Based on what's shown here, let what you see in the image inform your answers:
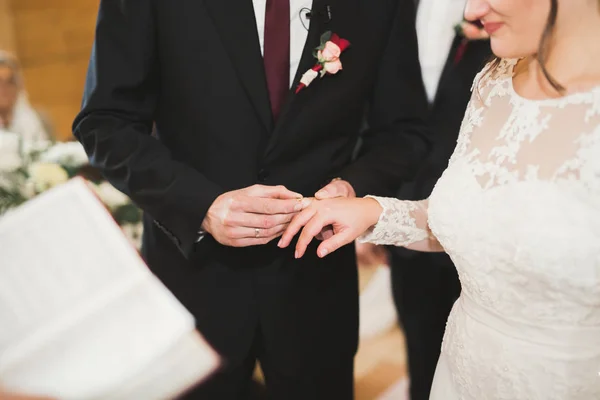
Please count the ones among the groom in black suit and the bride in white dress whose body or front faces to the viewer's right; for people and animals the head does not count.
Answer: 0

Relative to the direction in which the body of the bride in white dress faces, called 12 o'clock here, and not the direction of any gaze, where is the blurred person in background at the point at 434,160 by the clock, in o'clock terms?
The blurred person in background is roughly at 4 o'clock from the bride in white dress.

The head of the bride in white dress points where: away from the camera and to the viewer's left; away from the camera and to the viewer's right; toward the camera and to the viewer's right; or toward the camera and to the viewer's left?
toward the camera and to the viewer's left

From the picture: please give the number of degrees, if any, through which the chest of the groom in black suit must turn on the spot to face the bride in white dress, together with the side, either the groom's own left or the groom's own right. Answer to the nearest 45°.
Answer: approximately 45° to the groom's own left

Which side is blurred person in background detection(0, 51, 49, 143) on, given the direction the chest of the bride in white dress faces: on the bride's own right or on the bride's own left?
on the bride's own right

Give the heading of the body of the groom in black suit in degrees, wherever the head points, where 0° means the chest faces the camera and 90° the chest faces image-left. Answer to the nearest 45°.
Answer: approximately 0°

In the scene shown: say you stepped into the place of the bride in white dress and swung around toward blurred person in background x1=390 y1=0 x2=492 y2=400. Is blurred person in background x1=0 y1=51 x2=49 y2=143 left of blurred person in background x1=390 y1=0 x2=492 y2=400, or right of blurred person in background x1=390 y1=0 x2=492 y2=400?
left

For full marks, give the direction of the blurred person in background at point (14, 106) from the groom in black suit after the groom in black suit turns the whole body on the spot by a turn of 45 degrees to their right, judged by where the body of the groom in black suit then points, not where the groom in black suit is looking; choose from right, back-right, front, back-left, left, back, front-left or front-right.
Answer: right

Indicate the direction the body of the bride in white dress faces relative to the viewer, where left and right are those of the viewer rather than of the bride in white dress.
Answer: facing the viewer and to the left of the viewer

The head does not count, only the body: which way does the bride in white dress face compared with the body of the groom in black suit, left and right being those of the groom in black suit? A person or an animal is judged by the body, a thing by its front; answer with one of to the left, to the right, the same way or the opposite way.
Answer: to the right

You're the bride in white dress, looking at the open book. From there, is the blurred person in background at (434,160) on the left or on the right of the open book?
right
